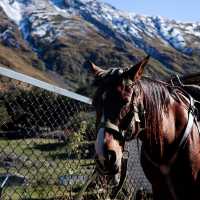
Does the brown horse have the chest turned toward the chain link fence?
no

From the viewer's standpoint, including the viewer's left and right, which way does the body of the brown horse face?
facing the viewer and to the left of the viewer
